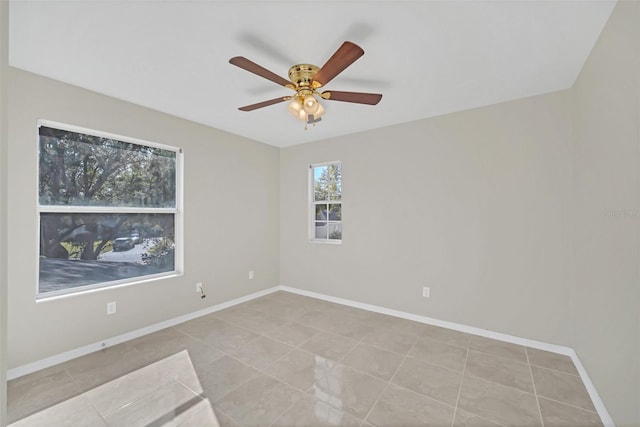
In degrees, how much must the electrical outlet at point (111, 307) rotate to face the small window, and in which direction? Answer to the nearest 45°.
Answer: approximately 45° to its left

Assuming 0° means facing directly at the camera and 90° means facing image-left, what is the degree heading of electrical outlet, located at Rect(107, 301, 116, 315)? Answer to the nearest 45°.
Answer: approximately 315°

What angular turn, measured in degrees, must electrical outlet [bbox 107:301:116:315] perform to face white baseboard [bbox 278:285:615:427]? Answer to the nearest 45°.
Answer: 0° — it already faces it

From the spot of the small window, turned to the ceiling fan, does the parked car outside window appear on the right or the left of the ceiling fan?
right

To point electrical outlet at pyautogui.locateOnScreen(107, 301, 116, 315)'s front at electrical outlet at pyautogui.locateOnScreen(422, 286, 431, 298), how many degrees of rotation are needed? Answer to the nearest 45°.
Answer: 0° — it already faces it
